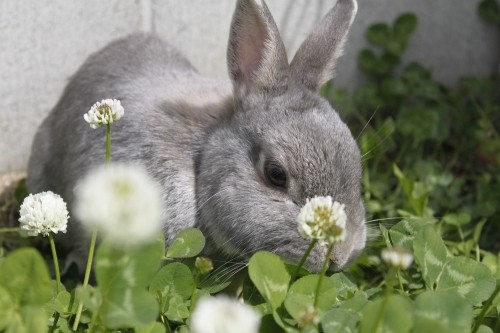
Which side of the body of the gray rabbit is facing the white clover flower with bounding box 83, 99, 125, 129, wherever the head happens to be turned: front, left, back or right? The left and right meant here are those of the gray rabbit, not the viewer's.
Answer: right

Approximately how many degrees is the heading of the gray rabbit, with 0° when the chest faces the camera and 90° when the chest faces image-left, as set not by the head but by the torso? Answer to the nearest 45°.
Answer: approximately 315°

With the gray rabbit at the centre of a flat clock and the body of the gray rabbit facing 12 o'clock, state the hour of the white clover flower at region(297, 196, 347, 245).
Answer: The white clover flower is roughly at 1 o'clock from the gray rabbit.

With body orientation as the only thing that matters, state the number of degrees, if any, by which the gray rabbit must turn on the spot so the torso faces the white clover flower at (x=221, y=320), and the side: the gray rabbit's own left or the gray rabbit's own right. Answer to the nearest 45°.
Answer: approximately 45° to the gray rabbit's own right
